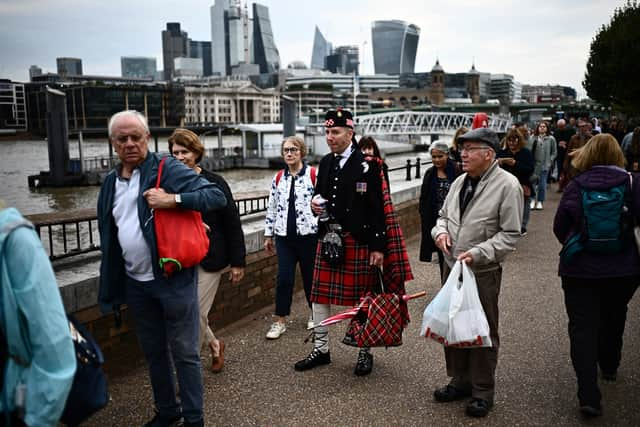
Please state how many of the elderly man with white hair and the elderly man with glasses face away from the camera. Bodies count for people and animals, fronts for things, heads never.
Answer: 0

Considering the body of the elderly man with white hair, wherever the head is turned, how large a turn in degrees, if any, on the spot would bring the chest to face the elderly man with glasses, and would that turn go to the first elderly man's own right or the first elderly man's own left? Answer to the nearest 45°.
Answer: approximately 135° to the first elderly man's own left

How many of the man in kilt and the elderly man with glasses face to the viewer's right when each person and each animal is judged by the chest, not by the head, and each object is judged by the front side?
0

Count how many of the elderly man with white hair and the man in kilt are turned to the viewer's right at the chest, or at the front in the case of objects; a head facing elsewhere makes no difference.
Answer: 0

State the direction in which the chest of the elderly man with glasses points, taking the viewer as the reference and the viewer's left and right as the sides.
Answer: facing the viewer and to the left of the viewer

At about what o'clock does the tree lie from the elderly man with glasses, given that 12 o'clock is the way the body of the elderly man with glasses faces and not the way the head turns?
The tree is roughly at 5 o'clock from the elderly man with glasses.

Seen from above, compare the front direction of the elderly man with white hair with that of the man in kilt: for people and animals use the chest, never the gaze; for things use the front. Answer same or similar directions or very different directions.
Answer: same or similar directions

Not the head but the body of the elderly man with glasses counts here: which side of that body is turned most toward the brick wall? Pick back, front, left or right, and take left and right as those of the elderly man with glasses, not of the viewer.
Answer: right

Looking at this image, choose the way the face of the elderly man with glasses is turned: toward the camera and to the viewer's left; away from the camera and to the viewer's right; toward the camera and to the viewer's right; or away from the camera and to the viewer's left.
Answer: toward the camera and to the viewer's left

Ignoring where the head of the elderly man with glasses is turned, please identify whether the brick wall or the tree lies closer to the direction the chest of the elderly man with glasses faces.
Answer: the brick wall

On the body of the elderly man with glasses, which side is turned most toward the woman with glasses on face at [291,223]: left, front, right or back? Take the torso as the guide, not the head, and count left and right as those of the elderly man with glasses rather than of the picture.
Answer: right

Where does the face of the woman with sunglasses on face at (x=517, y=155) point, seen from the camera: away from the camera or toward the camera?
toward the camera

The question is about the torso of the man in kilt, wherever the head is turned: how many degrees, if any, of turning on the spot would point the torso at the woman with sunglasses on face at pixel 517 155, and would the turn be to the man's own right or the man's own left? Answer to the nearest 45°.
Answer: approximately 180°

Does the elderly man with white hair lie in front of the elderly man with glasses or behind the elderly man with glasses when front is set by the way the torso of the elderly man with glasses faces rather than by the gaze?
in front
